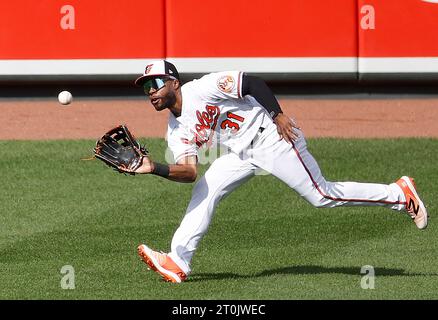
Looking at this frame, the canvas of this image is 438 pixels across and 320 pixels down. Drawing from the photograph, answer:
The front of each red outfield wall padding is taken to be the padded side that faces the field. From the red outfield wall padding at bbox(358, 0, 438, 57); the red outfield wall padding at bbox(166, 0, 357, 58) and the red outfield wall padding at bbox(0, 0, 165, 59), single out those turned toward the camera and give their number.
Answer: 3

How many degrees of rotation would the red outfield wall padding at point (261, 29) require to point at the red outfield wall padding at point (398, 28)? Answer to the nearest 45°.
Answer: approximately 90° to its left

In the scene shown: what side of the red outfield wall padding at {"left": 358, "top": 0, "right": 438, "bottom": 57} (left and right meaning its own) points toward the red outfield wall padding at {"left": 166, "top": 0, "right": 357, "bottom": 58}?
right

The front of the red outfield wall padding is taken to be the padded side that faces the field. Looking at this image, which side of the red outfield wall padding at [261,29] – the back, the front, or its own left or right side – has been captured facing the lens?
front

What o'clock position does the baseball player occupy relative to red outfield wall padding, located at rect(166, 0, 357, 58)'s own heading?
The baseball player is roughly at 12 o'clock from the red outfield wall padding.

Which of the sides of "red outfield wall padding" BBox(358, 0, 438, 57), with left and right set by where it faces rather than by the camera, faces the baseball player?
front

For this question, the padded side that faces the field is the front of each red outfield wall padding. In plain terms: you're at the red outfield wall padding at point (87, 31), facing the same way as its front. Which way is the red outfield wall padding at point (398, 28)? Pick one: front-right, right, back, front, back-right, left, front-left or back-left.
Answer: left

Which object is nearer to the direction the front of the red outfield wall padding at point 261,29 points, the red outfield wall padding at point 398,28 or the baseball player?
the baseball player

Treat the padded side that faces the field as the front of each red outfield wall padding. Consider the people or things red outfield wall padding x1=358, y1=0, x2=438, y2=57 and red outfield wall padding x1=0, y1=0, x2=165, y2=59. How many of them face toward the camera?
2

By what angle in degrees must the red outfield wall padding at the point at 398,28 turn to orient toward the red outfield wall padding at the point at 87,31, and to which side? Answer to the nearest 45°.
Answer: approximately 90° to its right

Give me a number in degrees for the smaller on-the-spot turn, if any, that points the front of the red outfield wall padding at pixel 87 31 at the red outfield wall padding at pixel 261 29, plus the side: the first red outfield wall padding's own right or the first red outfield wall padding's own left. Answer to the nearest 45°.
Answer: approximately 90° to the first red outfield wall padding's own left
